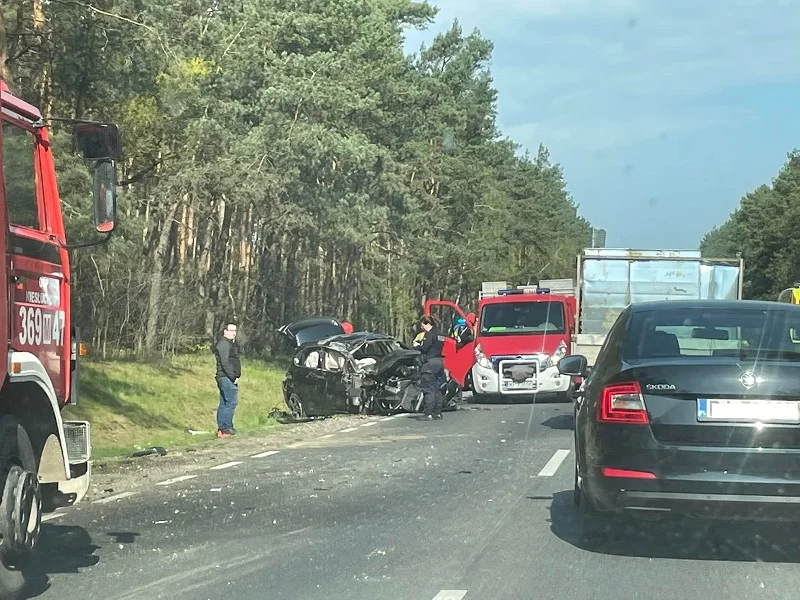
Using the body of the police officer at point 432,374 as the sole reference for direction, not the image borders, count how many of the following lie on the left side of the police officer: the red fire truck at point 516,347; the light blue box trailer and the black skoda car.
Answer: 1

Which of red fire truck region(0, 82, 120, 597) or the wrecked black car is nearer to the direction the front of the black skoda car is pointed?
the wrecked black car

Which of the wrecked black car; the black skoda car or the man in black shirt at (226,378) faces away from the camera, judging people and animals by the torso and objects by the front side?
the black skoda car

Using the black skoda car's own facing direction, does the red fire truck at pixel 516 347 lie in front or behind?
in front

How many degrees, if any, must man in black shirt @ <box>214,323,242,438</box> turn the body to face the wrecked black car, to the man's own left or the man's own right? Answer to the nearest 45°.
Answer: approximately 45° to the man's own left

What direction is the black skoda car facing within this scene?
away from the camera

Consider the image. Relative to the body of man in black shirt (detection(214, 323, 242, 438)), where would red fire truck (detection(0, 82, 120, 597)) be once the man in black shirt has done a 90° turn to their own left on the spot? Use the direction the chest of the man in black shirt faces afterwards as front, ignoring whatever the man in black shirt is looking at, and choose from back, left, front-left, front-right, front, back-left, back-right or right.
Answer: back

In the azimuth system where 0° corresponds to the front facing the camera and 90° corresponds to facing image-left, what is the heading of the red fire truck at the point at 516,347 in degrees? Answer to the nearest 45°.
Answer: approximately 0°

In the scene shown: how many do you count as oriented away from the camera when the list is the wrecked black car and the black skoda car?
1

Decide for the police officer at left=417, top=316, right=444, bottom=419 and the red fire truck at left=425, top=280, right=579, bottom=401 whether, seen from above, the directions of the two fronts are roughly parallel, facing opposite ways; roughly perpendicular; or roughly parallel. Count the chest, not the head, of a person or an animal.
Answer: roughly perpendicular

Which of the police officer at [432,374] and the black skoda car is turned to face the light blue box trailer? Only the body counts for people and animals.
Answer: the black skoda car

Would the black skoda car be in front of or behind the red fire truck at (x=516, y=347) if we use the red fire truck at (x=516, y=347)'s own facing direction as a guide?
in front

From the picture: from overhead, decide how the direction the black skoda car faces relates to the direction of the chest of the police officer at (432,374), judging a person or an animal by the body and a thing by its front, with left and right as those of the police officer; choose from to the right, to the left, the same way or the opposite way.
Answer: to the right

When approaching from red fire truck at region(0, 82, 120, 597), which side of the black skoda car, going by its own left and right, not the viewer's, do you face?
left
